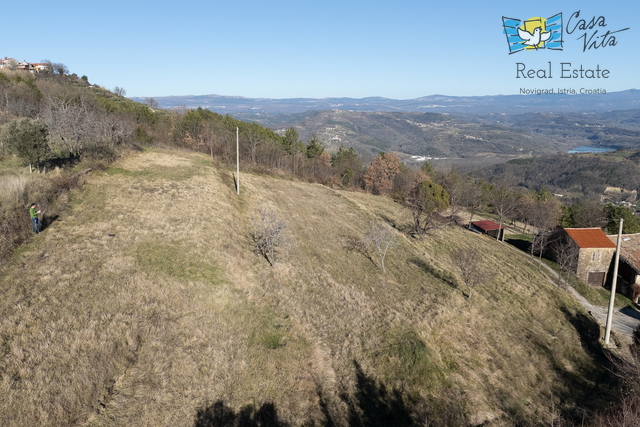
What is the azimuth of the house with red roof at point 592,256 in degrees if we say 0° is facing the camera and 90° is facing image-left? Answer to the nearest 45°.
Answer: approximately 0°

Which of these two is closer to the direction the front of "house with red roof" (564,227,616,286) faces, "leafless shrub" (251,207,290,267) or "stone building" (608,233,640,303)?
the leafless shrub

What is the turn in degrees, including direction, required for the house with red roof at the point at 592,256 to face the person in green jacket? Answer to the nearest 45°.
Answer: approximately 45° to its right

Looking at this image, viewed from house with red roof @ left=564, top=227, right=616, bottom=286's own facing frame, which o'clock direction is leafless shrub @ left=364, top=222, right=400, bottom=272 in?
The leafless shrub is roughly at 1 o'clock from the house with red roof.

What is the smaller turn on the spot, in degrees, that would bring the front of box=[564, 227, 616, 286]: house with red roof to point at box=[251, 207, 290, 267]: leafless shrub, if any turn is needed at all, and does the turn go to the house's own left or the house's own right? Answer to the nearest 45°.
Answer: approximately 45° to the house's own right
